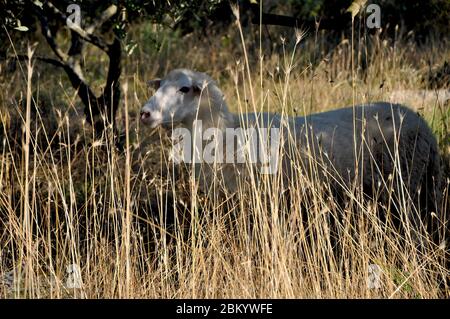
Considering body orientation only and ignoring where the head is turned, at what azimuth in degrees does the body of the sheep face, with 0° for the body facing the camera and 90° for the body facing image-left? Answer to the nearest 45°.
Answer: approximately 90°
